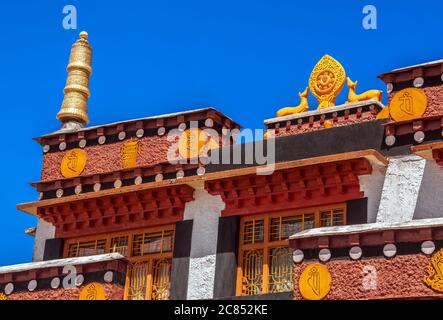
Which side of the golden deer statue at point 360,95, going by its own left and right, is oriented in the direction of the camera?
left

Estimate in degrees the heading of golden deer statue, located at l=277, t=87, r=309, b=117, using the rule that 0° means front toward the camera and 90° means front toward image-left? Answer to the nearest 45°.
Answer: approximately 270°

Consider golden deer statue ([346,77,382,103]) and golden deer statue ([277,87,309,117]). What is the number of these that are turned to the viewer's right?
1

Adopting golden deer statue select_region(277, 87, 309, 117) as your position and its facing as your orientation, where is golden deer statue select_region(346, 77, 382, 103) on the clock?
golden deer statue select_region(346, 77, 382, 103) is roughly at 1 o'clock from golden deer statue select_region(277, 87, 309, 117).

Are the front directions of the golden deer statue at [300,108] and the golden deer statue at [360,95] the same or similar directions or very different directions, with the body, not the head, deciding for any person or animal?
very different directions

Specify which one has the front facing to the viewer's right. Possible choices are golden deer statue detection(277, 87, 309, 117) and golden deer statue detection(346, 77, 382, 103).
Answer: golden deer statue detection(277, 87, 309, 117)
